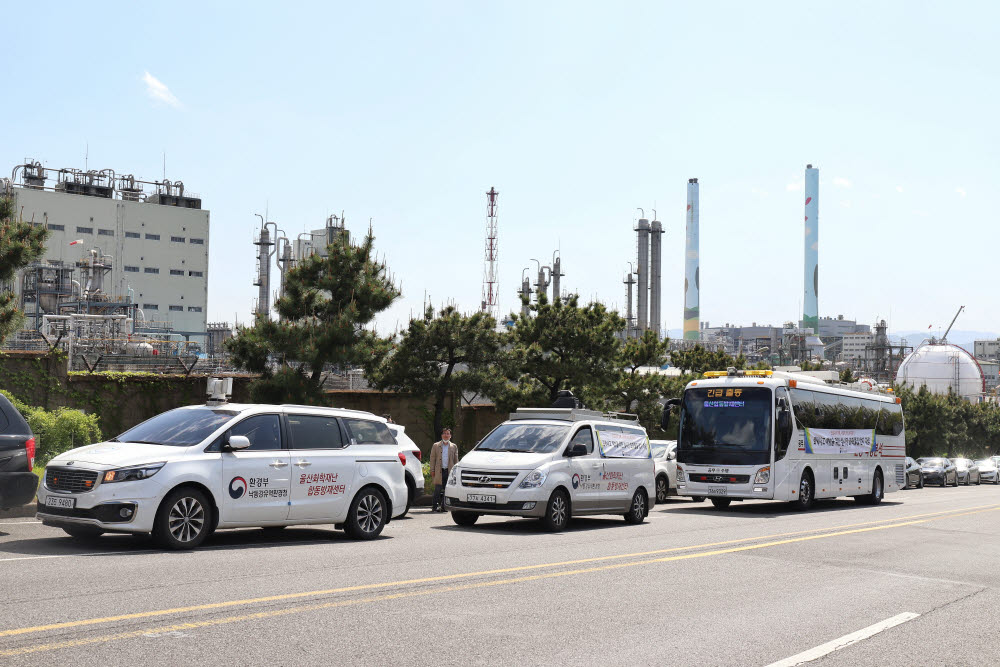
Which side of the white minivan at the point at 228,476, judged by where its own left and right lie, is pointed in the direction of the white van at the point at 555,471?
back

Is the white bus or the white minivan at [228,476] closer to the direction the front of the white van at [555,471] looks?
the white minivan

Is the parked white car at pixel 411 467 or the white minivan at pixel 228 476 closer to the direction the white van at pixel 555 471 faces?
the white minivan

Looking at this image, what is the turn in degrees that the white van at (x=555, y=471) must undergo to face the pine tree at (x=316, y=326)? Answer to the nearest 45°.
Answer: approximately 90° to its right

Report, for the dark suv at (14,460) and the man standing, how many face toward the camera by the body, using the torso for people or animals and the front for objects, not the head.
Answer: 1

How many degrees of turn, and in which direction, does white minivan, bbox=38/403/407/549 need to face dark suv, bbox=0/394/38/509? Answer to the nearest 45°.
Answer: approximately 45° to its right

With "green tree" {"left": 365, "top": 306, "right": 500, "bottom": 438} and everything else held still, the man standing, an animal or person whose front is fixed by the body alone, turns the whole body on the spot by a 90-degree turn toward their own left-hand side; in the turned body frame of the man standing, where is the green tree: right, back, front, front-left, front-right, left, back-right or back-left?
left
